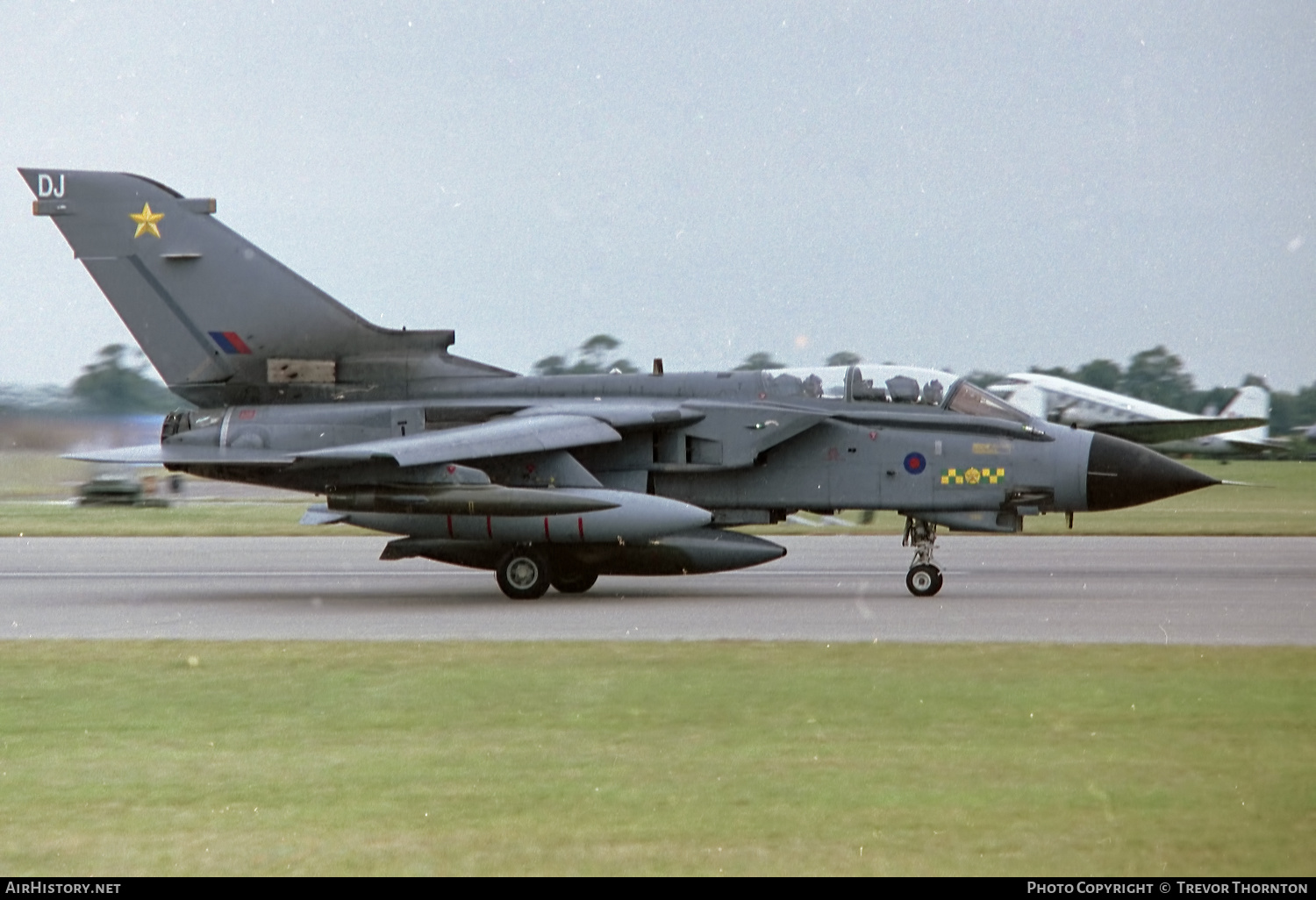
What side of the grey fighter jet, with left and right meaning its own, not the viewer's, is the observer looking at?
right
